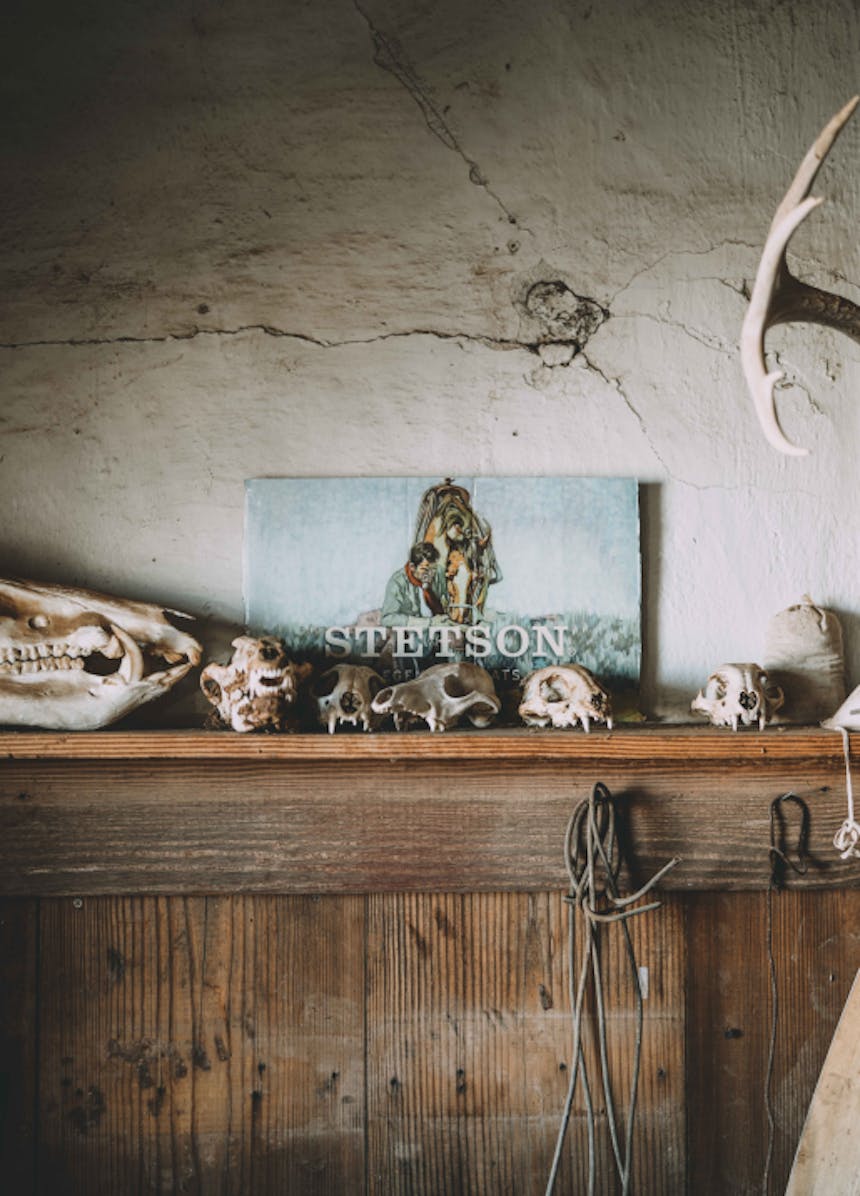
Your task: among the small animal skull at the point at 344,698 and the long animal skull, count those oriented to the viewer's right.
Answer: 1

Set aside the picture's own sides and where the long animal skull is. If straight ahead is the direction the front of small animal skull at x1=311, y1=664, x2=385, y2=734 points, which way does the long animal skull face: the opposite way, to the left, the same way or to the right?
to the left

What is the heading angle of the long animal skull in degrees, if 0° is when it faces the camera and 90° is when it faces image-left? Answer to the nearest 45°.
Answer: approximately 270°

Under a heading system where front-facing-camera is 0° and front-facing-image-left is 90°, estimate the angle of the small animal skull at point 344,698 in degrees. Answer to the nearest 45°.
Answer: approximately 0°
